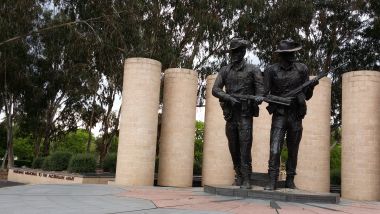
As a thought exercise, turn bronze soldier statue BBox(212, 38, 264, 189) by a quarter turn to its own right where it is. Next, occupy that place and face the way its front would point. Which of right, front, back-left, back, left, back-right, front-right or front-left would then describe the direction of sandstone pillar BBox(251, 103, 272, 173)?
right

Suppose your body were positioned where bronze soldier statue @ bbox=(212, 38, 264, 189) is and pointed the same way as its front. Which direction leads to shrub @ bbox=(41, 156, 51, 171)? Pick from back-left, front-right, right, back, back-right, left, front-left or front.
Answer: back-right

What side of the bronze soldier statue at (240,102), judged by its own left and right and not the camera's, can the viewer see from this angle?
front

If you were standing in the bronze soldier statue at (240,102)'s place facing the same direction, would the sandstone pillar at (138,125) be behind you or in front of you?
behind

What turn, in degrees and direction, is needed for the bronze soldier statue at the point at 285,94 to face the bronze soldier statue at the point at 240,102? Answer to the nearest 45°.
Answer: approximately 90° to its right

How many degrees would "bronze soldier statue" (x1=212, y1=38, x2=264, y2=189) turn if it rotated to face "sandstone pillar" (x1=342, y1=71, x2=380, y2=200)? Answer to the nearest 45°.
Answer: approximately 135° to its left

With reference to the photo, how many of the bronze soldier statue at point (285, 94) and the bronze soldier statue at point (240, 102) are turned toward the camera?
2

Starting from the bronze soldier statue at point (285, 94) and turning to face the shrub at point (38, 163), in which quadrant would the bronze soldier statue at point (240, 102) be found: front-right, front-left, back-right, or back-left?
front-left

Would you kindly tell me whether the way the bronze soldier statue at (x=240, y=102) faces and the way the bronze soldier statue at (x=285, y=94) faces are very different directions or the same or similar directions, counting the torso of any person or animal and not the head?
same or similar directions

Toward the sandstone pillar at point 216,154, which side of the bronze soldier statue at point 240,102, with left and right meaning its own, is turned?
back

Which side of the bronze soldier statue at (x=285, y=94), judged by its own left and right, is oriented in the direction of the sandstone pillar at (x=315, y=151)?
back

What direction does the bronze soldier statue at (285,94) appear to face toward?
toward the camera

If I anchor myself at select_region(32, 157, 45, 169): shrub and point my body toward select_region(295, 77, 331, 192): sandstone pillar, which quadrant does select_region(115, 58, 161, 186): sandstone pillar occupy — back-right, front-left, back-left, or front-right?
front-right

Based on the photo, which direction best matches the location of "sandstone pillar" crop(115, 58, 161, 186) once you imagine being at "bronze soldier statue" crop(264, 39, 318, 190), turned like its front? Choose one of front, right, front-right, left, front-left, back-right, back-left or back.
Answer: back-right
